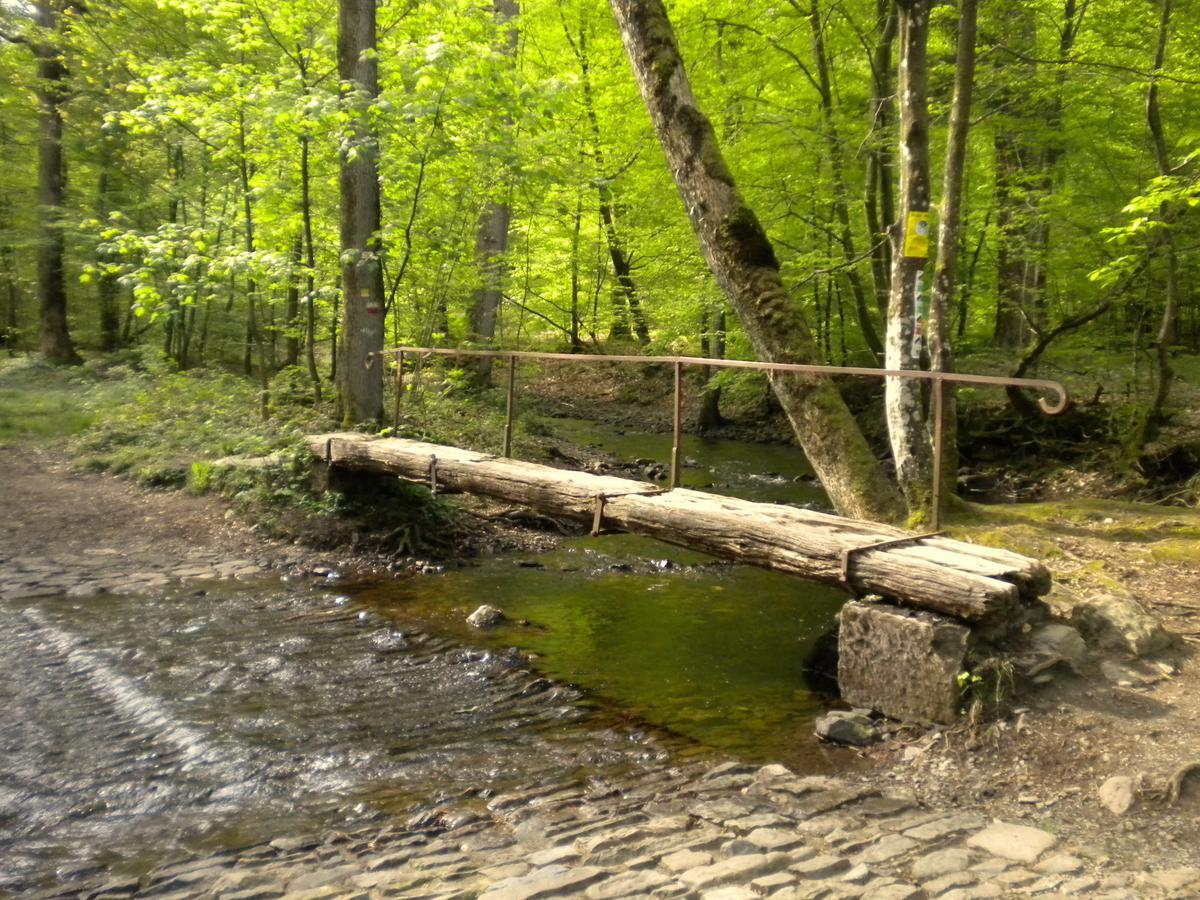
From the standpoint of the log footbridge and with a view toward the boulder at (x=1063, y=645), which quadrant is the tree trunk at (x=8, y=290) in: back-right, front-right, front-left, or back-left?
back-left

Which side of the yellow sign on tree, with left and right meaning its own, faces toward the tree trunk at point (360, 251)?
right

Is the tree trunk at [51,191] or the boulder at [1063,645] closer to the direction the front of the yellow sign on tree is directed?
the boulder

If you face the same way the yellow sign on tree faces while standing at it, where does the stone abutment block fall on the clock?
The stone abutment block is roughly at 12 o'clock from the yellow sign on tree.

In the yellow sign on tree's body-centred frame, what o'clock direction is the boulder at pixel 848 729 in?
The boulder is roughly at 12 o'clock from the yellow sign on tree.

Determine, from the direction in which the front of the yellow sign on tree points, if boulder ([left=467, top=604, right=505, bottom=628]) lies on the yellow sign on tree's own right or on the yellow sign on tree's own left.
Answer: on the yellow sign on tree's own right

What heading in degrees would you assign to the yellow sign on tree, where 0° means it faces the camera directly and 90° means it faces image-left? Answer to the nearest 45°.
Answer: approximately 0°

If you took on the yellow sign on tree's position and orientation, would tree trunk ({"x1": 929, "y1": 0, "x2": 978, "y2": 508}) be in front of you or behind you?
behind

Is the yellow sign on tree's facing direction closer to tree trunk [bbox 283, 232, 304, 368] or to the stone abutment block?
the stone abutment block

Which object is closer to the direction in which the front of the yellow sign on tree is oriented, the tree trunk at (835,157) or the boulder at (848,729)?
the boulder

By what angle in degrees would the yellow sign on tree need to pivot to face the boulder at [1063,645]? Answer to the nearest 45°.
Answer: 0° — it already faces it

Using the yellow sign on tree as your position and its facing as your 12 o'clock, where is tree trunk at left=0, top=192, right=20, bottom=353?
The tree trunk is roughly at 4 o'clock from the yellow sign on tree.

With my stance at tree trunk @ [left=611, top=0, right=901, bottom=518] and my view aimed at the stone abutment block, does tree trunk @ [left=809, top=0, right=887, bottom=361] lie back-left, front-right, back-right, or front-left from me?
back-left

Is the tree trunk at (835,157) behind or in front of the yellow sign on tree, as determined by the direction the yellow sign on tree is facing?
behind
